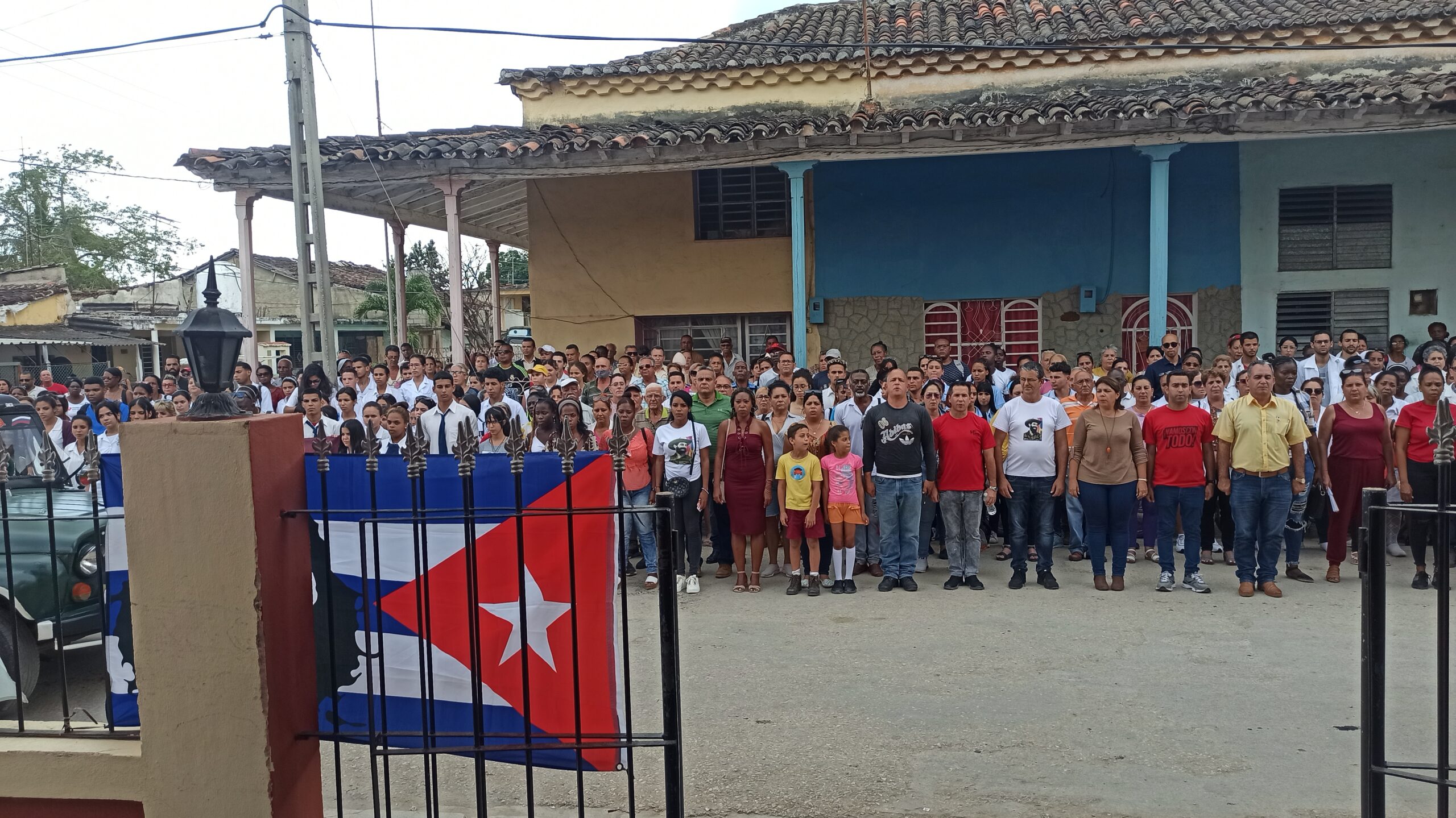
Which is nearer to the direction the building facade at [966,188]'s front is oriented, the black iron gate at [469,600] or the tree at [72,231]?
the black iron gate

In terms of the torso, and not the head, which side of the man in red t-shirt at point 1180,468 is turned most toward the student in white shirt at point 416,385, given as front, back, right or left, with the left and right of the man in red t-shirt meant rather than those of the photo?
right

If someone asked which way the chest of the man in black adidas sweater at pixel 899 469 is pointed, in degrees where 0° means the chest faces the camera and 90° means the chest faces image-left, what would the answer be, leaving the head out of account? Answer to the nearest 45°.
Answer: approximately 0°

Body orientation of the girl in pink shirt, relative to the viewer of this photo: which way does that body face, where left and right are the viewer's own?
facing the viewer

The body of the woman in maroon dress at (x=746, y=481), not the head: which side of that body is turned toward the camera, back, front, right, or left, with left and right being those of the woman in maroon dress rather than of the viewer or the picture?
front

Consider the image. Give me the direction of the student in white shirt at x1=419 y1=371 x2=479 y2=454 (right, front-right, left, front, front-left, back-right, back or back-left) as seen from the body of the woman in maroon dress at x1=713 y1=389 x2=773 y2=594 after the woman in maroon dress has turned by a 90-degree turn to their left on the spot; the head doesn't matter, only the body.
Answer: back

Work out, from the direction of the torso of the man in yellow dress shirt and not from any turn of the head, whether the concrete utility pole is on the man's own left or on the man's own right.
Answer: on the man's own right

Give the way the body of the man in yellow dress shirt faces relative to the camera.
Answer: toward the camera

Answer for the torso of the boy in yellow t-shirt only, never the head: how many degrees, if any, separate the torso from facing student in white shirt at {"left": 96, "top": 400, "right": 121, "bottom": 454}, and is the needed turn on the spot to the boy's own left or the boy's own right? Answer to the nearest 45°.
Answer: approximately 90° to the boy's own right
